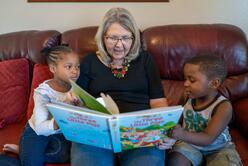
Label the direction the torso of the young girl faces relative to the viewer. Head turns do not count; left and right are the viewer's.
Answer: facing the viewer and to the right of the viewer

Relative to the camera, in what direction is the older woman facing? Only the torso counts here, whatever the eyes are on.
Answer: toward the camera

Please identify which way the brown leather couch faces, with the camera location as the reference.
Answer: facing the viewer

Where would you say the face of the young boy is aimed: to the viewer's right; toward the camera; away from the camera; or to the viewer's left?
to the viewer's left

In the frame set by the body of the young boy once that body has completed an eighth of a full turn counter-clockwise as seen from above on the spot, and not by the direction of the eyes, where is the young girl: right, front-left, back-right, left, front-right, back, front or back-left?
right

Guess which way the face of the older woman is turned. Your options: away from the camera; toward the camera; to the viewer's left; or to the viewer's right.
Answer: toward the camera
